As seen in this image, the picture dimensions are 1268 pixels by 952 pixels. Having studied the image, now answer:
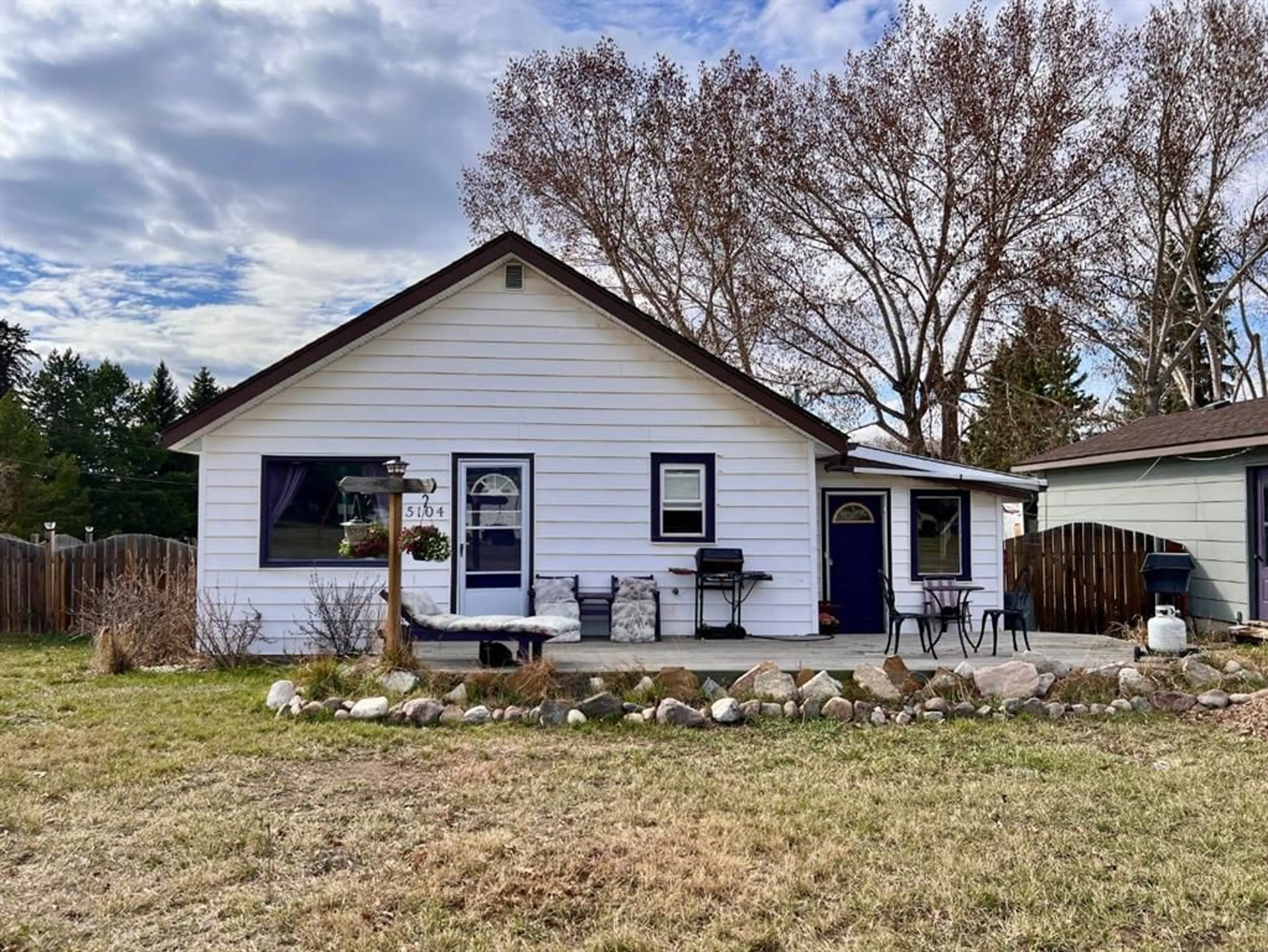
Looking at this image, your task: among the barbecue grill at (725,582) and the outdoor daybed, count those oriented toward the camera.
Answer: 1

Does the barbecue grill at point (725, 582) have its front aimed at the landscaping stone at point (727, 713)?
yes

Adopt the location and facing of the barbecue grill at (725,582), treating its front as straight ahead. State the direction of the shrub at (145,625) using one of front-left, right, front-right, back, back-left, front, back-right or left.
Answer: right

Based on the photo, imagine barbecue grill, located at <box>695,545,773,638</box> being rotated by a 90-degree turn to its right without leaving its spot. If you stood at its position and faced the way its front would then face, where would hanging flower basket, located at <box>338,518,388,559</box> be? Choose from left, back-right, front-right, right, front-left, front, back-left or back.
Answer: front-left

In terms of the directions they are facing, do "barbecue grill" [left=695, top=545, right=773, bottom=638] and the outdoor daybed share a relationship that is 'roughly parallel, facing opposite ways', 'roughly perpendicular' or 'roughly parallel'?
roughly perpendicular

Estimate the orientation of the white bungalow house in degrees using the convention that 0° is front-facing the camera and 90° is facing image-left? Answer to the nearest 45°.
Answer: approximately 0°

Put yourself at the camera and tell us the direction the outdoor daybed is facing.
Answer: facing to the right of the viewer
